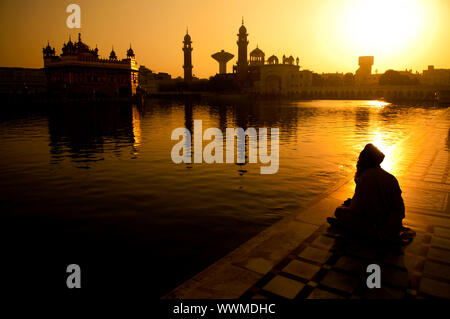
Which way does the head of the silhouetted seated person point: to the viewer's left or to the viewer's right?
to the viewer's left

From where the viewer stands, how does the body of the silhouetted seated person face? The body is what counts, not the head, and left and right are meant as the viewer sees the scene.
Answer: facing away from the viewer and to the left of the viewer
